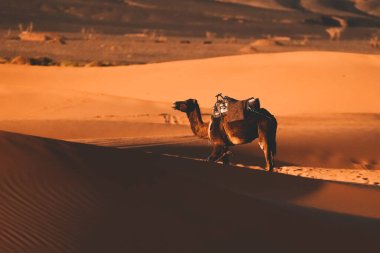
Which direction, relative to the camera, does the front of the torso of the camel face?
to the viewer's left
